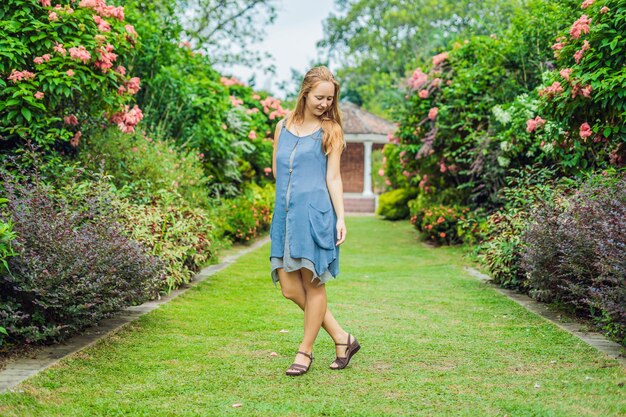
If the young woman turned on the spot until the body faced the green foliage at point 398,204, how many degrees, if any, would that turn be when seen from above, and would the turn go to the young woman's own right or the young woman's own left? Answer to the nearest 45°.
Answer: approximately 135° to the young woman's own right

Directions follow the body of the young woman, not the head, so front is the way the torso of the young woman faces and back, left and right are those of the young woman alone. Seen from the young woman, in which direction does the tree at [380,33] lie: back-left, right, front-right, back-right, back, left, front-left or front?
back-right

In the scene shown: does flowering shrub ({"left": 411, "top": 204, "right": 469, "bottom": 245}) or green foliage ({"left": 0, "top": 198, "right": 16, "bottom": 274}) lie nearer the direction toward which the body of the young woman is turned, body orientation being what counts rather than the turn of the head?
the green foliage

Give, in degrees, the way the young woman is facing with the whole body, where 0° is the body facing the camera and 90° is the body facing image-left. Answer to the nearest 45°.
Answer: approximately 45°

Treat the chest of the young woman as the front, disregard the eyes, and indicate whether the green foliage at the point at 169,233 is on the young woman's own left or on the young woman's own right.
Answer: on the young woman's own right

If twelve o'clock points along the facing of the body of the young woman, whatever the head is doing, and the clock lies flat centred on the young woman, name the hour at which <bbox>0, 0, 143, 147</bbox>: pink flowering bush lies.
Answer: The pink flowering bush is roughly at 3 o'clock from the young woman.

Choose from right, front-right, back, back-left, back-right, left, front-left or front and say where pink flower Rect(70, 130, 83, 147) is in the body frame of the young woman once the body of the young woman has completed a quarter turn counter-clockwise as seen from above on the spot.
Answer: back
